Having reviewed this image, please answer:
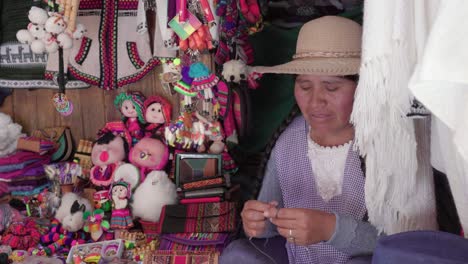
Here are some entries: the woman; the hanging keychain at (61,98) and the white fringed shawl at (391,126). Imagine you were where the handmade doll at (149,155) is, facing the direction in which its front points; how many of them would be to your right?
1

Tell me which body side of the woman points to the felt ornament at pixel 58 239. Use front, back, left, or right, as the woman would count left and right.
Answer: right

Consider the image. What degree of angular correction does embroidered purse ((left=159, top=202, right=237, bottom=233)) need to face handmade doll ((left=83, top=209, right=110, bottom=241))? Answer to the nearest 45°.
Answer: approximately 135° to its right

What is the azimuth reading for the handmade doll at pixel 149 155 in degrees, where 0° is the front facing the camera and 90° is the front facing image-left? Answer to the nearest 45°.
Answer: approximately 45°

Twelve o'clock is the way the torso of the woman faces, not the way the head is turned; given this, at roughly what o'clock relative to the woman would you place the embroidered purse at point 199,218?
The embroidered purse is roughly at 3 o'clock from the woman.

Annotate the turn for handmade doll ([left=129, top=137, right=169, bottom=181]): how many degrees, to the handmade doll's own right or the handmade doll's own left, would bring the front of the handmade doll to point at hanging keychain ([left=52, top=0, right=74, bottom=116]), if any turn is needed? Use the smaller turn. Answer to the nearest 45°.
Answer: approximately 90° to the handmade doll's own right

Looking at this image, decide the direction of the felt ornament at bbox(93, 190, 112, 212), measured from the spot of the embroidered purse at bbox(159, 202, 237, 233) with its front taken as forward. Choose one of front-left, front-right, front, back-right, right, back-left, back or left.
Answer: back-right

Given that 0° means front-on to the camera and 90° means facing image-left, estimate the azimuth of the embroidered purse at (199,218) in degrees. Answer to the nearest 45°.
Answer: approximately 0°

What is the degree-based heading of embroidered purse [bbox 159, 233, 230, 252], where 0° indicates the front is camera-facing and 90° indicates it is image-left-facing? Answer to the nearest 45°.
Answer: approximately 0°

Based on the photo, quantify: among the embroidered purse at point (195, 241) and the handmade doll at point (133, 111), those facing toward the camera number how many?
2
